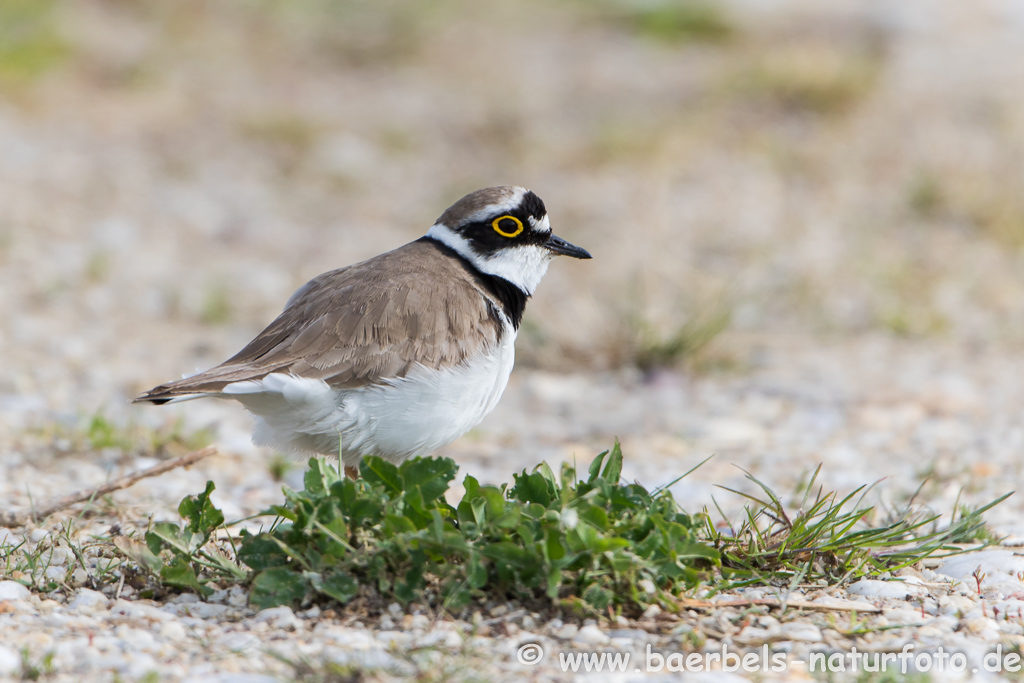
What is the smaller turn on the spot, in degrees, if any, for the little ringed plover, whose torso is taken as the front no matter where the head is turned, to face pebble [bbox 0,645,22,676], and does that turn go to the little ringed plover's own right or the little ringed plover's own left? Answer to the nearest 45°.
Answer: approximately 135° to the little ringed plover's own right

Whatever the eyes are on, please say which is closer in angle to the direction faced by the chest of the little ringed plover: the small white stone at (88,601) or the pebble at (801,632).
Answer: the pebble

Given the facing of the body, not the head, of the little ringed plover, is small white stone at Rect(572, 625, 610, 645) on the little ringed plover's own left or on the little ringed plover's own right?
on the little ringed plover's own right

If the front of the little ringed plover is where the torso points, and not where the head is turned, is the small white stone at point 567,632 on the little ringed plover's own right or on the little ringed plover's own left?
on the little ringed plover's own right

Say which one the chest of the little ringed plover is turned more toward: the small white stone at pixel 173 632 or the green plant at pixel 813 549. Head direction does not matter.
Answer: the green plant

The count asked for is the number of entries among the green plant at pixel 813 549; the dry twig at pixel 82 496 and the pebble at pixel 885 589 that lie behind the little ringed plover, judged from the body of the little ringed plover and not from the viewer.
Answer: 1

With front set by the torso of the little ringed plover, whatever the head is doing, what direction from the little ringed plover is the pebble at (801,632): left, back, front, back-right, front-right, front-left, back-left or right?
front-right

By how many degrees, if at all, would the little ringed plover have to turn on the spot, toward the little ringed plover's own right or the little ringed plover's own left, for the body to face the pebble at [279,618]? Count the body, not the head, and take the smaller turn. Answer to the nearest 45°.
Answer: approximately 90° to the little ringed plover's own right

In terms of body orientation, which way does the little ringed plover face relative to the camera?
to the viewer's right

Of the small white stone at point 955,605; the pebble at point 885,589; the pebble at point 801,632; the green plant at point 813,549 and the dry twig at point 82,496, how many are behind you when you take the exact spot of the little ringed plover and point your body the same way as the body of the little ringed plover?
1

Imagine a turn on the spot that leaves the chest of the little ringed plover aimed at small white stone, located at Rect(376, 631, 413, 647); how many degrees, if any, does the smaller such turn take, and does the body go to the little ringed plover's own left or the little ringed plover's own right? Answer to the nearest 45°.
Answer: approximately 90° to the little ringed plover's own right

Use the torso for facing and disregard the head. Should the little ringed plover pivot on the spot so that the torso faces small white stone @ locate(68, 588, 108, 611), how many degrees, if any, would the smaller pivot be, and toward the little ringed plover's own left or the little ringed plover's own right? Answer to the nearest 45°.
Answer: approximately 135° to the little ringed plover's own right
